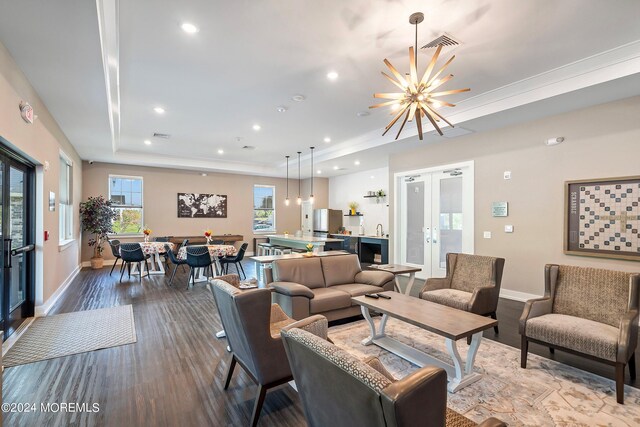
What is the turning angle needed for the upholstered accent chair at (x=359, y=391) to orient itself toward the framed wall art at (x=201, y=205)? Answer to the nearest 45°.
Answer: approximately 90° to its left

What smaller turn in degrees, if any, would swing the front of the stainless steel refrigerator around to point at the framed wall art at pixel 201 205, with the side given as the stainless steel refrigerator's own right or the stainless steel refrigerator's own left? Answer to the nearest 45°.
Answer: approximately 45° to the stainless steel refrigerator's own right

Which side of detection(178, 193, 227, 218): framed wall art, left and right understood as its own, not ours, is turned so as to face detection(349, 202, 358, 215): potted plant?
left

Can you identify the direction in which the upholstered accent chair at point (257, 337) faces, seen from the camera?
facing away from the viewer and to the right of the viewer

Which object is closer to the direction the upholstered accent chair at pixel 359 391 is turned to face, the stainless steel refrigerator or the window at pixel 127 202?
the stainless steel refrigerator

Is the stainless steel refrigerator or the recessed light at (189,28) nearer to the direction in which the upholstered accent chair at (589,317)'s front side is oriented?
the recessed light

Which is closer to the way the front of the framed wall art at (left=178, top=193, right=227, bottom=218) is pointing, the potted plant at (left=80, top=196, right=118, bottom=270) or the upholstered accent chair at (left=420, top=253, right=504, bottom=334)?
the upholstered accent chair

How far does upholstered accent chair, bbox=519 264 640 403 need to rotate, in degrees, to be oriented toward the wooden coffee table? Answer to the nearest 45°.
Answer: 0° — it already faces it

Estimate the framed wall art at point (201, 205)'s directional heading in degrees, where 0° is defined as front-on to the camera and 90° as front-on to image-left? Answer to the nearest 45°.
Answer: approximately 0°

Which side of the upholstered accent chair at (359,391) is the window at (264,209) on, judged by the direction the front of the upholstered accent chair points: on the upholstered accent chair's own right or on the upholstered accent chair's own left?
on the upholstered accent chair's own left

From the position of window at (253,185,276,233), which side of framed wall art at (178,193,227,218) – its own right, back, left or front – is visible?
left

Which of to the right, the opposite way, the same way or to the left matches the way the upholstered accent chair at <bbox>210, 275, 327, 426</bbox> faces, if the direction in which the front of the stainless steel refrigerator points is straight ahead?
the opposite way

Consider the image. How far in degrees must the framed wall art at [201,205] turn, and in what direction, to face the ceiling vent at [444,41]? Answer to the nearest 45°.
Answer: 0° — it already faces it
